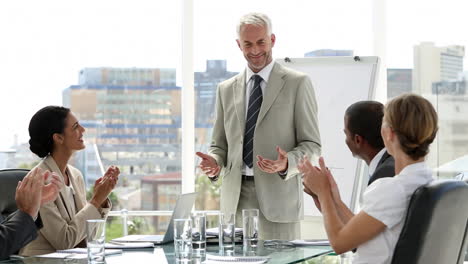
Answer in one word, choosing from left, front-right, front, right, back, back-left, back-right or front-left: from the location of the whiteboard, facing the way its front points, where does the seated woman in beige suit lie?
front-right

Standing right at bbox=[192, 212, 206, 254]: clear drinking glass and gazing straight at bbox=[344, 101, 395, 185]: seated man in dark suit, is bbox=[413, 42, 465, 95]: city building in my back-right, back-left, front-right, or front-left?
front-left

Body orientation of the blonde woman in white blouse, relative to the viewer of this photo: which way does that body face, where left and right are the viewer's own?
facing away from the viewer and to the left of the viewer

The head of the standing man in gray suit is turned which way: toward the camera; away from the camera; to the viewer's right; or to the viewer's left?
toward the camera

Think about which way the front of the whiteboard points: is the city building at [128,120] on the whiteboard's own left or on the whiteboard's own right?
on the whiteboard's own right

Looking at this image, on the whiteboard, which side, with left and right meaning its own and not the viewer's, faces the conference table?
front

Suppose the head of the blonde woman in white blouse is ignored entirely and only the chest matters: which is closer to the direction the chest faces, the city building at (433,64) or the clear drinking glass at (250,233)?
the clear drinking glass

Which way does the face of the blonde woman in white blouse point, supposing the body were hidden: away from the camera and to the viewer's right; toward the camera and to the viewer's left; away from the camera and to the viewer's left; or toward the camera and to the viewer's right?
away from the camera and to the viewer's left

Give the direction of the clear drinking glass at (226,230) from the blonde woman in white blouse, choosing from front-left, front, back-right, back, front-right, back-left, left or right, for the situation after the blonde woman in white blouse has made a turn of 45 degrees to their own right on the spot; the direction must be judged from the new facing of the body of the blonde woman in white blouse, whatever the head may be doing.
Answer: front-left

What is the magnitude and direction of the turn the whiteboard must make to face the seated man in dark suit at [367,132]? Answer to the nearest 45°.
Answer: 0° — it already faces them

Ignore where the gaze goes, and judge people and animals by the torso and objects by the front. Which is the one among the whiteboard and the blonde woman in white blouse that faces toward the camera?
the whiteboard

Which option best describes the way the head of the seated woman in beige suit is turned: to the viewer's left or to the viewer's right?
to the viewer's right

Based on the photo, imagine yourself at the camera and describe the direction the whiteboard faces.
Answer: facing the viewer

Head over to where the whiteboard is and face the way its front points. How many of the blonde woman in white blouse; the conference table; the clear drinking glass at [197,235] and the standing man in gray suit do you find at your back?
0

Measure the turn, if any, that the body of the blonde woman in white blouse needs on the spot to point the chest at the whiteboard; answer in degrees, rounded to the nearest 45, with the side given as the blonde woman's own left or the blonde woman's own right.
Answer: approximately 45° to the blonde woman's own right

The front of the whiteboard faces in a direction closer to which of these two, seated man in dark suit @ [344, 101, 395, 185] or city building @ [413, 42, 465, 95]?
the seated man in dark suit

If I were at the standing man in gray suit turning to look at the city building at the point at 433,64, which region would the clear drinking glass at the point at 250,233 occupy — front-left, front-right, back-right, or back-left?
back-right

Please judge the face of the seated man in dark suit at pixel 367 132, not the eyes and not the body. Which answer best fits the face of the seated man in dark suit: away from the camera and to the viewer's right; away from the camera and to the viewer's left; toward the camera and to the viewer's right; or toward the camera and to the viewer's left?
away from the camera and to the viewer's left

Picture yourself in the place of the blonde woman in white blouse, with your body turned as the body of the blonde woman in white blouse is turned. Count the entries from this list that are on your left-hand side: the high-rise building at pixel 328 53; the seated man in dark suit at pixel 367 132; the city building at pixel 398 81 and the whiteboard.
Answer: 0

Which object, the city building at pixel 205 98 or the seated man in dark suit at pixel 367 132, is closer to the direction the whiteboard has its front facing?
the seated man in dark suit

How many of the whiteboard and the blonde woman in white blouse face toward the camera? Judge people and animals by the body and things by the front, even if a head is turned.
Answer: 1
